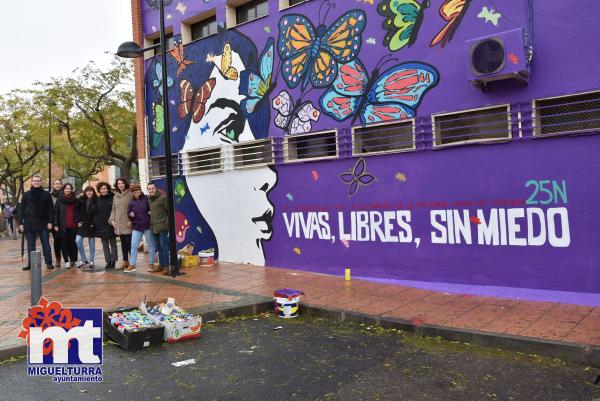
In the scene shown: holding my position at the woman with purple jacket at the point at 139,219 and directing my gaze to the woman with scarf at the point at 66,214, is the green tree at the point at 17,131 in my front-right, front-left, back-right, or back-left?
front-right

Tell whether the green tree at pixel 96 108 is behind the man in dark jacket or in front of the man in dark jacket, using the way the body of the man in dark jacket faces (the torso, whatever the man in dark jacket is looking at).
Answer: behind

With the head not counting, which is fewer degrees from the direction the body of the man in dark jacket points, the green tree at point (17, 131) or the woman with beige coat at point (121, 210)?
the woman with beige coat

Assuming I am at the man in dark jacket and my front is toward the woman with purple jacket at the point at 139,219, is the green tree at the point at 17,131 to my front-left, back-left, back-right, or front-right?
back-left

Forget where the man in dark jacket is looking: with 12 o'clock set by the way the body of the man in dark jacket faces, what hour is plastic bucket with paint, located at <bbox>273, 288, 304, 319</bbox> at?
The plastic bucket with paint is roughly at 11 o'clock from the man in dark jacket.

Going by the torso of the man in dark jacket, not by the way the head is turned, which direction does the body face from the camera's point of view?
toward the camera

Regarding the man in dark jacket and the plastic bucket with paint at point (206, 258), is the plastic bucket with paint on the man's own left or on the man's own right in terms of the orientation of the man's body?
on the man's own left

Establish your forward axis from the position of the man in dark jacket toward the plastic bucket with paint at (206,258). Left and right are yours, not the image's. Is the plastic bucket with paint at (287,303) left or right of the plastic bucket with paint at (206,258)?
right

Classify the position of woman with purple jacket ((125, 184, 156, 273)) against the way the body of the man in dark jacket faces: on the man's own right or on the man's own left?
on the man's own left

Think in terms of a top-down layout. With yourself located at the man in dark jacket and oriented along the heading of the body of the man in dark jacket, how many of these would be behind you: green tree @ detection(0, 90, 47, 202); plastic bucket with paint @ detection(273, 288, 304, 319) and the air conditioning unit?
1

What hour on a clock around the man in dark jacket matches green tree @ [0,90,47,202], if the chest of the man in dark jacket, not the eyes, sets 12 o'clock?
The green tree is roughly at 6 o'clock from the man in dark jacket.

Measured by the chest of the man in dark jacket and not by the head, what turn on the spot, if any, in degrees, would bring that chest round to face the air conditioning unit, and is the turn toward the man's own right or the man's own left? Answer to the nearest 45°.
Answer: approximately 45° to the man's own left

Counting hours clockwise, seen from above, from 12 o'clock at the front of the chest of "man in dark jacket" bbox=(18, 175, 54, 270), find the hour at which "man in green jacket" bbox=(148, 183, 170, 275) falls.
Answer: The man in green jacket is roughly at 10 o'clock from the man in dark jacket.
